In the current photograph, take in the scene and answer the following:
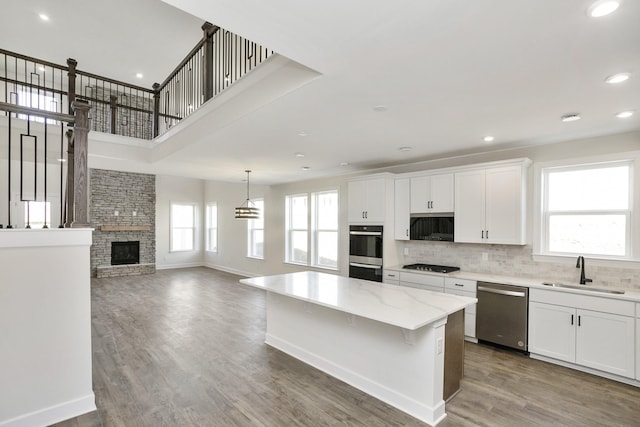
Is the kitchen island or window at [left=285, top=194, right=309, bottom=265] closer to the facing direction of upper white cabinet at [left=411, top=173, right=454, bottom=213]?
the kitchen island

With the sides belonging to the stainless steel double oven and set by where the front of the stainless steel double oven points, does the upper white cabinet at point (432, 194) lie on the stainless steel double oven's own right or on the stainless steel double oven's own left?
on the stainless steel double oven's own left

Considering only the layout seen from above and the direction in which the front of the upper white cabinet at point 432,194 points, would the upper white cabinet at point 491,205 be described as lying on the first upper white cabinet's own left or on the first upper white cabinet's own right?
on the first upper white cabinet's own left

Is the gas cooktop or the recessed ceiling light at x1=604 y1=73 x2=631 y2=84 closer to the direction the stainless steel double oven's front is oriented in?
the recessed ceiling light

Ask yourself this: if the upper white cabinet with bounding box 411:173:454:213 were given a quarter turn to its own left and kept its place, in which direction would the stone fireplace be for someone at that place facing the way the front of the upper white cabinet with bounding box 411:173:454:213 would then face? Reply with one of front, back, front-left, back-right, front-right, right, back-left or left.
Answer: back-right

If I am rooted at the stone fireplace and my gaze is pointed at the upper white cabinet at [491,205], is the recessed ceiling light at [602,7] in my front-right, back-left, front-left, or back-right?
front-right

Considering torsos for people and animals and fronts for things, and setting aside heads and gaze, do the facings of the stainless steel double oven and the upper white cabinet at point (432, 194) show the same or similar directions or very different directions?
same or similar directions

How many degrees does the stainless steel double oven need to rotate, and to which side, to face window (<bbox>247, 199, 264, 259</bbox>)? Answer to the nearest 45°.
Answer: approximately 90° to its right

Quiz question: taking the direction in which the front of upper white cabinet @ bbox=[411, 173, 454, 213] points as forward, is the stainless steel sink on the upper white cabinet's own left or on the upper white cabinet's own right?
on the upper white cabinet's own left

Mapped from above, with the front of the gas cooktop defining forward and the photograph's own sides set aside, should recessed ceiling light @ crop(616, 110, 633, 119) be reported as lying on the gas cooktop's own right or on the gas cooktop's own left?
on the gas cooktop's own left

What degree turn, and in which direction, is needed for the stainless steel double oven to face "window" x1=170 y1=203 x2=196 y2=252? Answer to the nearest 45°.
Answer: approximately 90° to its right

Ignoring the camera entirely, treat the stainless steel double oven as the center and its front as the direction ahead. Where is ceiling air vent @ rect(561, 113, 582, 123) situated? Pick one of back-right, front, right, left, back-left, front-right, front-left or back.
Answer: left

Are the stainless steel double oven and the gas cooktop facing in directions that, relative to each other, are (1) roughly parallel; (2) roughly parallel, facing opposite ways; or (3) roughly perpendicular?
roughly parallel

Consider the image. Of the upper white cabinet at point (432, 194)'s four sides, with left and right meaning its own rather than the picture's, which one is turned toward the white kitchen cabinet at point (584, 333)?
left

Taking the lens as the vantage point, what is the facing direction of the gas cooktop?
facing the viewer and to the left of the viewer

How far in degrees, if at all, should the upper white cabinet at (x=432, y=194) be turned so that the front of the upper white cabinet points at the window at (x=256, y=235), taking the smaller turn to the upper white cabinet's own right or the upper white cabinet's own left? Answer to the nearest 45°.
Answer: approximately 90° to the upper white cabinet's own right
